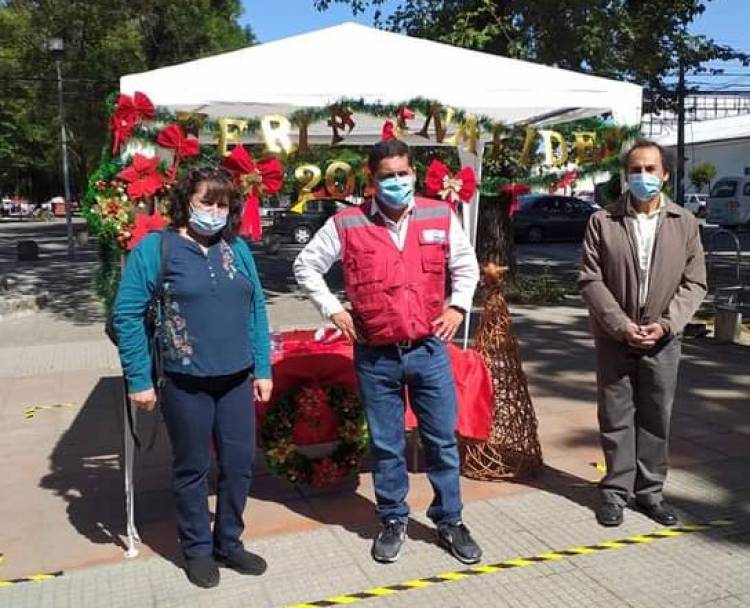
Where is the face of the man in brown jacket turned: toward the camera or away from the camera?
toward the camera

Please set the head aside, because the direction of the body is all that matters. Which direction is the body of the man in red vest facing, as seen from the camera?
toward the camera

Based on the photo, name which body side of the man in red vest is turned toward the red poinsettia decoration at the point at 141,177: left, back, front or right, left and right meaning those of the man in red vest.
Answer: right

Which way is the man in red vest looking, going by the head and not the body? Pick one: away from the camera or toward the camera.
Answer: toward the camera

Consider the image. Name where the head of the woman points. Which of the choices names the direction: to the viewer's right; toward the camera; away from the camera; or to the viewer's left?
toward the camera

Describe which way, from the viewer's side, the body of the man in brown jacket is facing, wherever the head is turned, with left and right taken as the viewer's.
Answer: facing the viewer

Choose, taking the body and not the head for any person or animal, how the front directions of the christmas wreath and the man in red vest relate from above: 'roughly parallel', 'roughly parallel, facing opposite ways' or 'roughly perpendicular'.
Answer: roughly parallel

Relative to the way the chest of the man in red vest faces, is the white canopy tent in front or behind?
behind

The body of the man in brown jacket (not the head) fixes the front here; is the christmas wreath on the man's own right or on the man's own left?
on the man's own right

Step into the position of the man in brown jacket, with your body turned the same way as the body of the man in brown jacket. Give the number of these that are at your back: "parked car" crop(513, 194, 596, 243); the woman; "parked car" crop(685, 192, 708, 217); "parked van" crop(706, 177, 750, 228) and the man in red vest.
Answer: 3

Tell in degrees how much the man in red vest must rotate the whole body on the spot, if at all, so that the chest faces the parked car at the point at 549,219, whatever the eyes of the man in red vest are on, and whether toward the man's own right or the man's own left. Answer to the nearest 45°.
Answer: approximately 180°

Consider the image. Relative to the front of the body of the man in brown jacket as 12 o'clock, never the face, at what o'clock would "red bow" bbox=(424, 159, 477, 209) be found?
The red bow is roughly at 4 o'clock from the man in brown jacket.

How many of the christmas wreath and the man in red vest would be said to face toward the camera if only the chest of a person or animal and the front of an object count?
2

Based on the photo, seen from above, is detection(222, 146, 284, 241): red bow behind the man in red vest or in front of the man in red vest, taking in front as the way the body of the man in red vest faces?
behind
